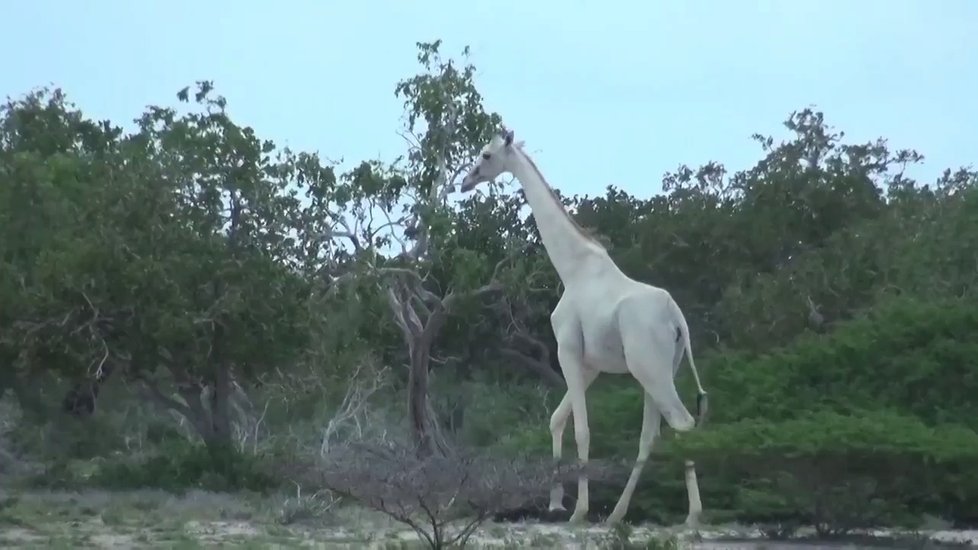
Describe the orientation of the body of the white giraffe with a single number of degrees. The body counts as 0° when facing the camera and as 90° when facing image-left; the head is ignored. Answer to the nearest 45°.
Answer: approximately 135°

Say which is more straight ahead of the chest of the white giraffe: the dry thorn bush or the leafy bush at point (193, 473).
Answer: the leafy bush

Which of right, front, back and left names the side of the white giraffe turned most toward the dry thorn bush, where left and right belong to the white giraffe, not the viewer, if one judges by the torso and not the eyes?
left

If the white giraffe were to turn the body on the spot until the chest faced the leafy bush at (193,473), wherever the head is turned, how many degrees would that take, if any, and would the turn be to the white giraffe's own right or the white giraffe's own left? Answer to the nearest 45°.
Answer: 0° — it already faces it
